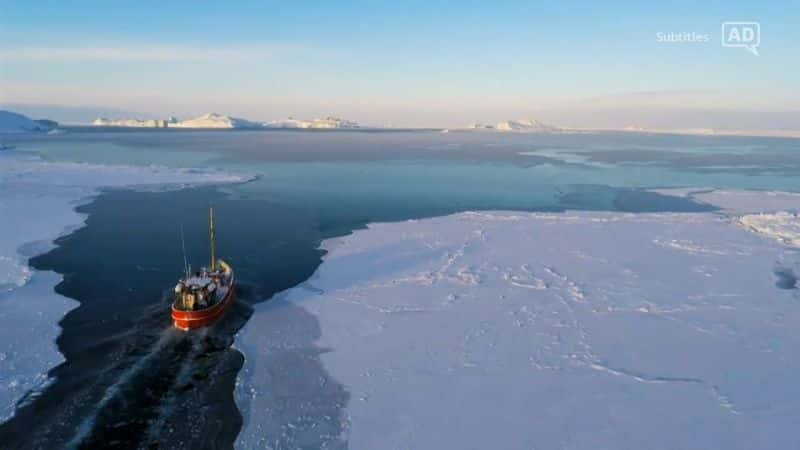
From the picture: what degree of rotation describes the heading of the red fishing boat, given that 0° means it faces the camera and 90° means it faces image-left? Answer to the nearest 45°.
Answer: approximately 225°
